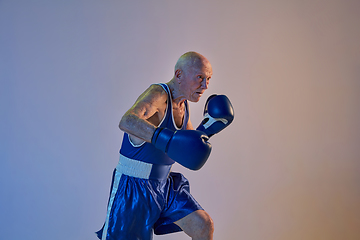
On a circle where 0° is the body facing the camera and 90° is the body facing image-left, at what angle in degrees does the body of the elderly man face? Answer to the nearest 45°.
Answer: approximately 315°
